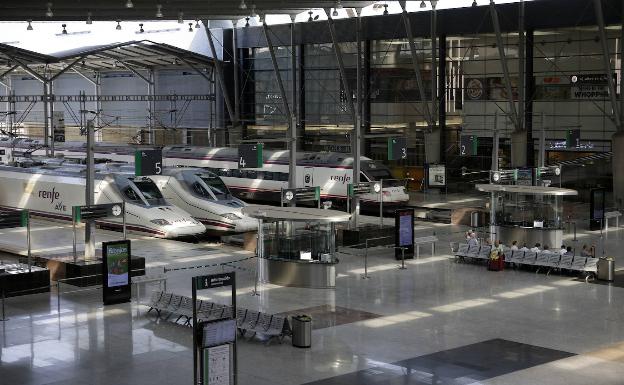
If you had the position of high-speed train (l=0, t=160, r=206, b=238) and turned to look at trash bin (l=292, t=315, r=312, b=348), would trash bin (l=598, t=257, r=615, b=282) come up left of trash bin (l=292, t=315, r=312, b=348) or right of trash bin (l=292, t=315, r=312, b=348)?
left

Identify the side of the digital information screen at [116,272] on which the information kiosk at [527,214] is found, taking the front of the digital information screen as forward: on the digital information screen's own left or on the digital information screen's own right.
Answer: on the digital information screen's own left

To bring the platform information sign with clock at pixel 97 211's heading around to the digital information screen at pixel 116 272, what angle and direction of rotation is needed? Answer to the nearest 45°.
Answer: approximately 45° to its right

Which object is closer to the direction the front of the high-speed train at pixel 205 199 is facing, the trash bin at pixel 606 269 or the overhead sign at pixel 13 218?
the trash bin

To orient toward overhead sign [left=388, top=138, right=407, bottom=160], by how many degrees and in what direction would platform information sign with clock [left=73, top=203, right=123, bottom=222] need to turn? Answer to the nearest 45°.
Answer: approximately 90° to its left

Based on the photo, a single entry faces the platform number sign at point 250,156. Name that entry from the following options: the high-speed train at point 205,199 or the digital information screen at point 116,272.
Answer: the high-speed train

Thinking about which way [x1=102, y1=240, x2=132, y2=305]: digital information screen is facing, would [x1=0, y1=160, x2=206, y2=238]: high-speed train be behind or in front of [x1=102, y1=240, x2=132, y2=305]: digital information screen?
behind

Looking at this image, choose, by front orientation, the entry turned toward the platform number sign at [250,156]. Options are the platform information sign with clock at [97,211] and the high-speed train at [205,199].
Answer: the high-speed train

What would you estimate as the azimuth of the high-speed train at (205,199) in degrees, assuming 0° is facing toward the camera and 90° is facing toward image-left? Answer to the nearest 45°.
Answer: approximately 315°
